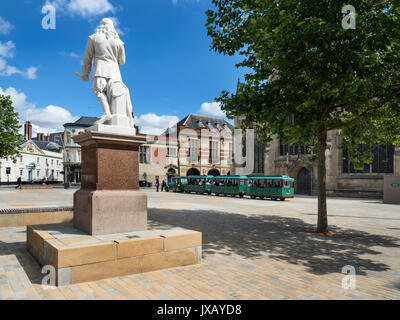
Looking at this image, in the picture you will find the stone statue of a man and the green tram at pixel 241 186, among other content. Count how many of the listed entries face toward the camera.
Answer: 0

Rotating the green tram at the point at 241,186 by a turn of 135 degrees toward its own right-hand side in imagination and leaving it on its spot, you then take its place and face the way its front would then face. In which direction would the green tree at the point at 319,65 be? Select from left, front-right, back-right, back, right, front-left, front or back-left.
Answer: right

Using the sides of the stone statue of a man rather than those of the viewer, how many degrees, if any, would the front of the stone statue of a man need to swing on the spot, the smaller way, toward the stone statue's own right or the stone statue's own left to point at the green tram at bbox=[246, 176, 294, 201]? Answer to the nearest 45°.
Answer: approximately 45° to the stone statue's own right

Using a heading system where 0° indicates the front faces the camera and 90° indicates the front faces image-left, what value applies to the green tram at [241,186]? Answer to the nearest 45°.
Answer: approximately 135°

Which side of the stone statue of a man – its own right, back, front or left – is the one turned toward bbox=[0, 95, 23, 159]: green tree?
front

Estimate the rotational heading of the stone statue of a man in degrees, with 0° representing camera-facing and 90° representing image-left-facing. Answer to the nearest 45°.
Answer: approximately 180°
